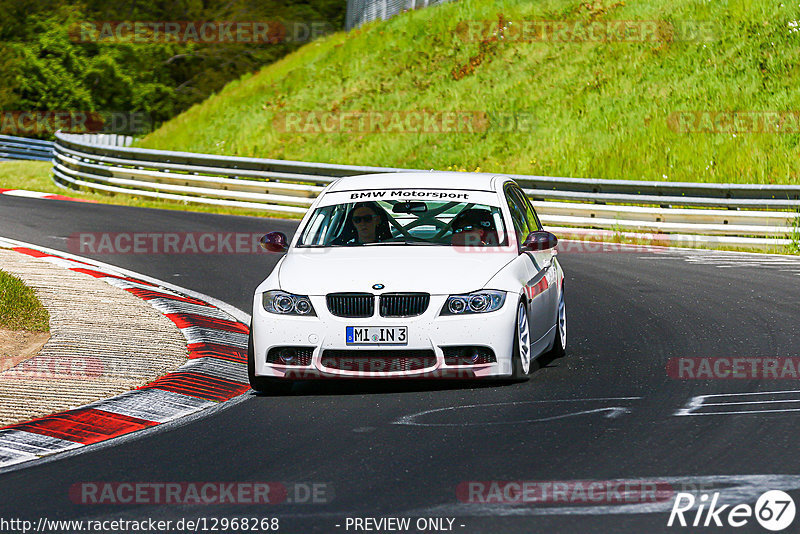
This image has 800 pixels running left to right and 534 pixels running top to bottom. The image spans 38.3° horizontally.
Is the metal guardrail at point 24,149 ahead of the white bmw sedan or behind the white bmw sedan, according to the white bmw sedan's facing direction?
behind

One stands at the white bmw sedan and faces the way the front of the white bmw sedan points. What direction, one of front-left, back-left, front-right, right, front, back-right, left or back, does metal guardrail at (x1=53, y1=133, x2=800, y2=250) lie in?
back

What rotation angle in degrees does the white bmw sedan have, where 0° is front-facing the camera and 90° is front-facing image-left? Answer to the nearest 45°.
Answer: approximately 0°

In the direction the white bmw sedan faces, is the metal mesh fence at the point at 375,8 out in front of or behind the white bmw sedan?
behind
